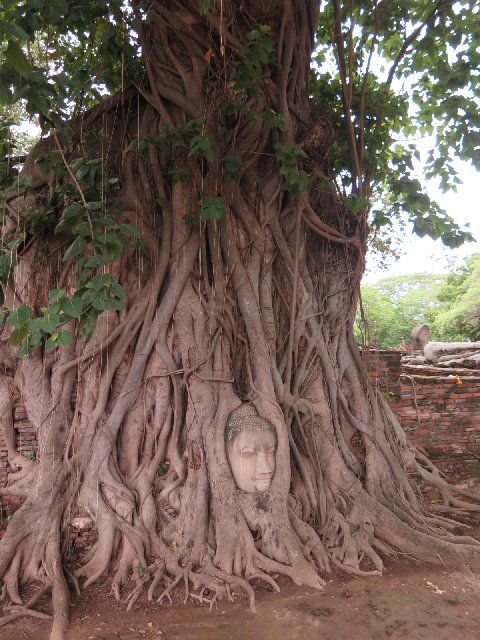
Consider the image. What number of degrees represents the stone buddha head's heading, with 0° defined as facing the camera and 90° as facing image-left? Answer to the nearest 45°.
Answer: approximately 315°

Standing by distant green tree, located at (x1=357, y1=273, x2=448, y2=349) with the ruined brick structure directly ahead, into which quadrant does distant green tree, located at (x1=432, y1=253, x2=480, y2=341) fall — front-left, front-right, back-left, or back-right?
front-left

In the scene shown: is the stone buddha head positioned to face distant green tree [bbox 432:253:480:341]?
no

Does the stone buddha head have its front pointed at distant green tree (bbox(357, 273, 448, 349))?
no
